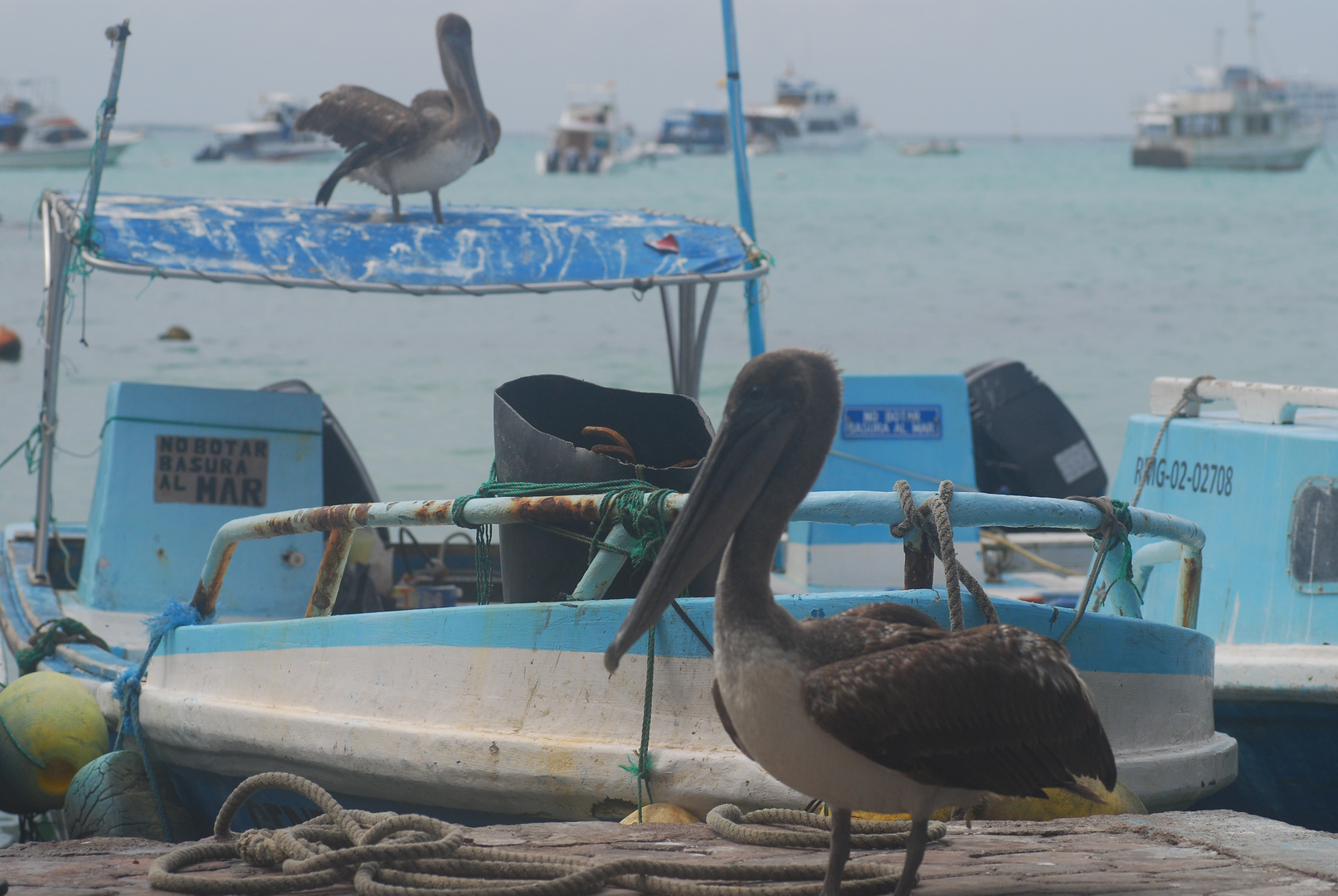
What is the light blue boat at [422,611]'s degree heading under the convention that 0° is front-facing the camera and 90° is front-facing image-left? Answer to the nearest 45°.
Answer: approximately 45°
